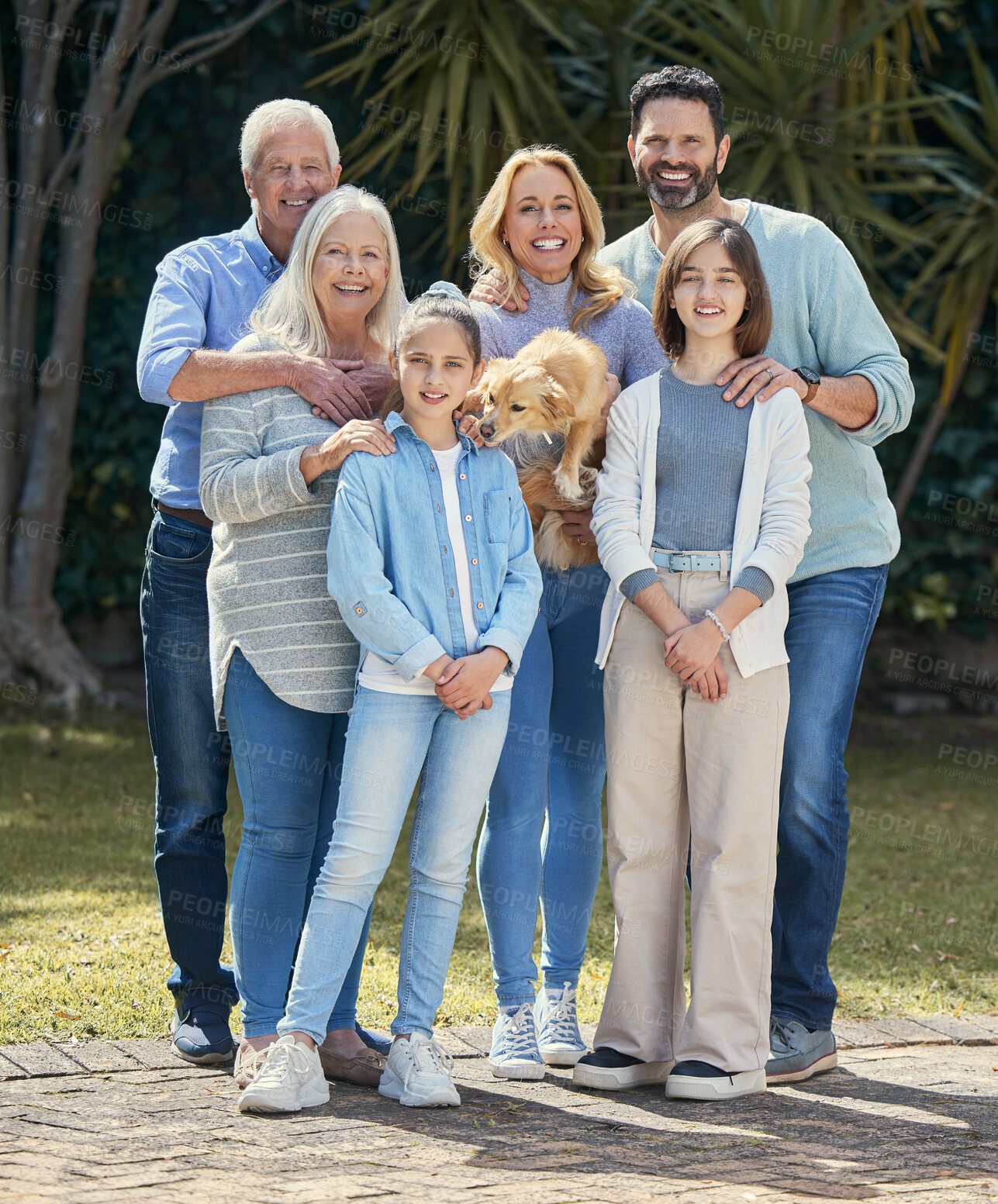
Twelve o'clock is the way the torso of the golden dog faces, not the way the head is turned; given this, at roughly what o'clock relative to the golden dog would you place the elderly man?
The elderly man is roughly at 2 o'clock from the golden dog.

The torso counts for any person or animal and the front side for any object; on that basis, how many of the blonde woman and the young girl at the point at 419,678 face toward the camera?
2

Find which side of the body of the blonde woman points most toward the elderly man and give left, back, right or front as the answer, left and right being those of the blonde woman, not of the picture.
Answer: right

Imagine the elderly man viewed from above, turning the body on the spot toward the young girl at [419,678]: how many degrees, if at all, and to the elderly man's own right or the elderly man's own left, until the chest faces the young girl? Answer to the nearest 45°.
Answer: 0° — they already face them
